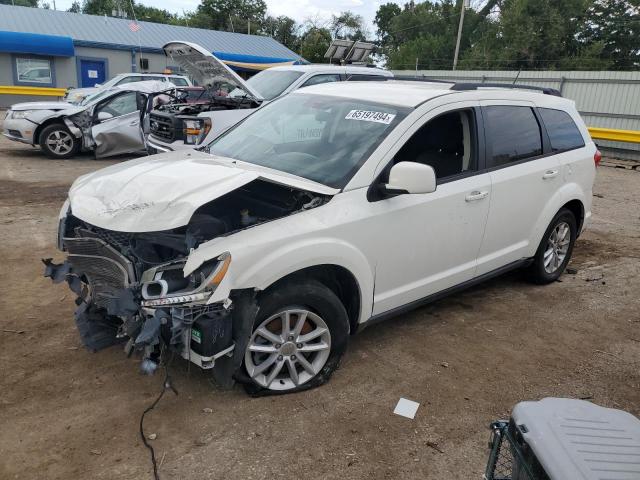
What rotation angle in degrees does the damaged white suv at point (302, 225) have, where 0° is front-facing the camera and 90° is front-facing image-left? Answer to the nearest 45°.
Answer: approximately 45°

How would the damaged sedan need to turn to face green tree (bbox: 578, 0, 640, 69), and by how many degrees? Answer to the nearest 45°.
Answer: approximately 135° to its right

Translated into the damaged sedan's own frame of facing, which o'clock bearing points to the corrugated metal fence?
The corrugated metal fence is roughly at 6 o'clock from the damaged sedan.

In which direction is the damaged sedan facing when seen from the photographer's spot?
facing to the left of the viewer

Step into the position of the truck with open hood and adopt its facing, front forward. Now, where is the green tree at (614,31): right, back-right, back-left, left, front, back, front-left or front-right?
back

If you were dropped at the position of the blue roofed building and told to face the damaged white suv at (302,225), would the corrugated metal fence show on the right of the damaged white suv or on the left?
left

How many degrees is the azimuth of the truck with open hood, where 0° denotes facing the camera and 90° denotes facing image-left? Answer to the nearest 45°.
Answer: approximately 45°

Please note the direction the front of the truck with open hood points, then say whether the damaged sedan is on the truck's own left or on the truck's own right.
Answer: on the truck's own right

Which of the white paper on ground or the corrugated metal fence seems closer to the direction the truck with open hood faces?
the white paper on ground
